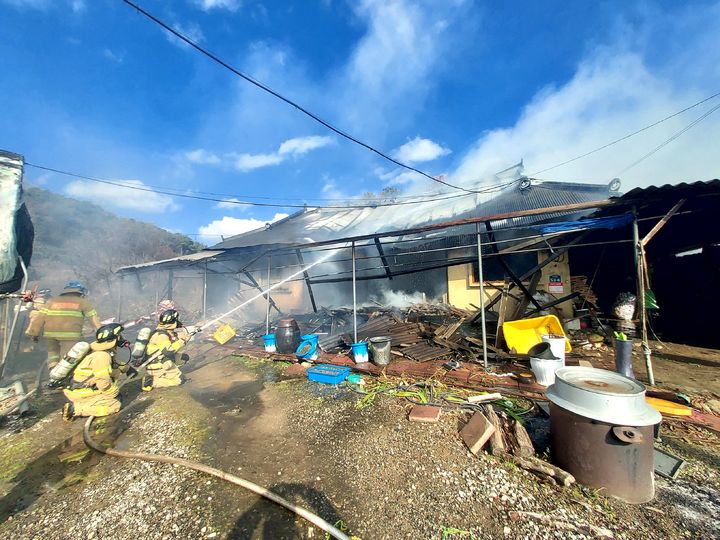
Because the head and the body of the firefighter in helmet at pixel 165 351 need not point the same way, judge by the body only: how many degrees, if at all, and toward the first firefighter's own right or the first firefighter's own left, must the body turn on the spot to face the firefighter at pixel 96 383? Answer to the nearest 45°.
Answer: approximately 135° to the first firefighter's own right

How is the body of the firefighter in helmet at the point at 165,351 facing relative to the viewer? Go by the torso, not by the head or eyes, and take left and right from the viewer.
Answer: facing to the right of the viewer

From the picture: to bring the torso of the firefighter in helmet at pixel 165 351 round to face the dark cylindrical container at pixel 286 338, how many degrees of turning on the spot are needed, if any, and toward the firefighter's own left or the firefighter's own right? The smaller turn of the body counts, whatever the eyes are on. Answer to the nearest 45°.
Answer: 0° — they already face it

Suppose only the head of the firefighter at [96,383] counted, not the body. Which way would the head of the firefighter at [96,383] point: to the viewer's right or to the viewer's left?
to the viewer's right

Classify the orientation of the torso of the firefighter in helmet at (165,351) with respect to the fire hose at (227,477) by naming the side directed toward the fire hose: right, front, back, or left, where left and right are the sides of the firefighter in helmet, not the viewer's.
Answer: right

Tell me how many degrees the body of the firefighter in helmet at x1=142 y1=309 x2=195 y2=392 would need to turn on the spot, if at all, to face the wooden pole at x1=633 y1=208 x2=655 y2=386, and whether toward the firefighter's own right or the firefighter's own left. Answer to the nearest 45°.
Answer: approximately 45° to the firefighter's own right

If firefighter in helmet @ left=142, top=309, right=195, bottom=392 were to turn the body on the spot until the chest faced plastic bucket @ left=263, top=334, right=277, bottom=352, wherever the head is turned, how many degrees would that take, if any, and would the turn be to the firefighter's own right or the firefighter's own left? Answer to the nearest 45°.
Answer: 0° — they already face it
